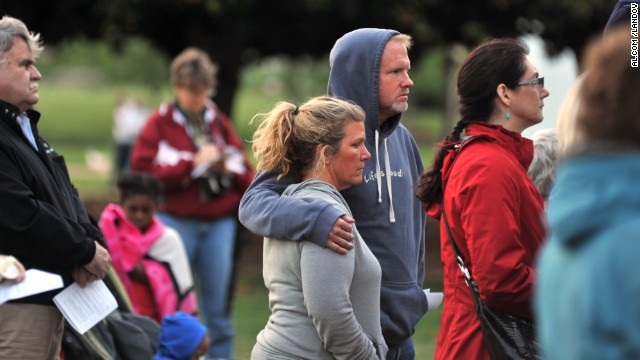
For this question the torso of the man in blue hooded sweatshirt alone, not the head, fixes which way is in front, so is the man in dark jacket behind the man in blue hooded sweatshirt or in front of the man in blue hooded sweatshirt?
behind

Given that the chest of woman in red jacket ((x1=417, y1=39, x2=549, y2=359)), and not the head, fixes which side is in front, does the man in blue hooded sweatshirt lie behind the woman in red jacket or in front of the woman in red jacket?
behind

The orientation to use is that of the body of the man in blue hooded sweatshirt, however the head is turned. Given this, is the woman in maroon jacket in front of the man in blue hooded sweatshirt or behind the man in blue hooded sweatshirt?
behind

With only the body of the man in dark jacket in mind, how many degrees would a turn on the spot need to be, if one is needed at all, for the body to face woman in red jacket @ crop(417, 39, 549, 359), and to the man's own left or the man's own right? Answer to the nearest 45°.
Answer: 0° — they already face them

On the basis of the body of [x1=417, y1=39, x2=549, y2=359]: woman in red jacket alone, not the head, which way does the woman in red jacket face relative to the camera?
to the viewer's right

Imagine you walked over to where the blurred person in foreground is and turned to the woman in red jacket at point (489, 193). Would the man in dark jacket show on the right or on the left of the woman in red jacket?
left

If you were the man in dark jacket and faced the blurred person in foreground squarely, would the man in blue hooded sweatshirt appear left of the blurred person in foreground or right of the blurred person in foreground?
left

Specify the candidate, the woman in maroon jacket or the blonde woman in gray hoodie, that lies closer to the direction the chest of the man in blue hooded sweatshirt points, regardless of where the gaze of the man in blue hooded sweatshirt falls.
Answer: the blonde woman in gray hoodie

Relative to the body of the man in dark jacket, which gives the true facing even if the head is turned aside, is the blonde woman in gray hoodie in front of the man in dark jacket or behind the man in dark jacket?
in front

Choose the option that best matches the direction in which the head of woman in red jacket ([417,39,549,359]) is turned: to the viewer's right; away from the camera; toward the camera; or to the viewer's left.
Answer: to the viewer's right

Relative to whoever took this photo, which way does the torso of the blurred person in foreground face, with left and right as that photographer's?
facing away from the viewer and to the right of the viewer

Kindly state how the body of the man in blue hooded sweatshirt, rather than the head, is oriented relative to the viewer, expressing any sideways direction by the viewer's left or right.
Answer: facing the viewer and to the right of the viewer
